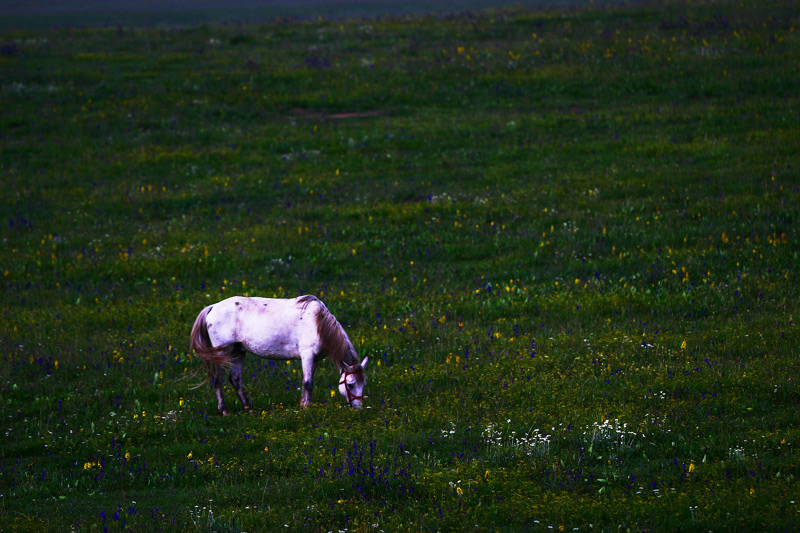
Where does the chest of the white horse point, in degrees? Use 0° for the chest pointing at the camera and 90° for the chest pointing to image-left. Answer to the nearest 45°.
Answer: approximately 270°
